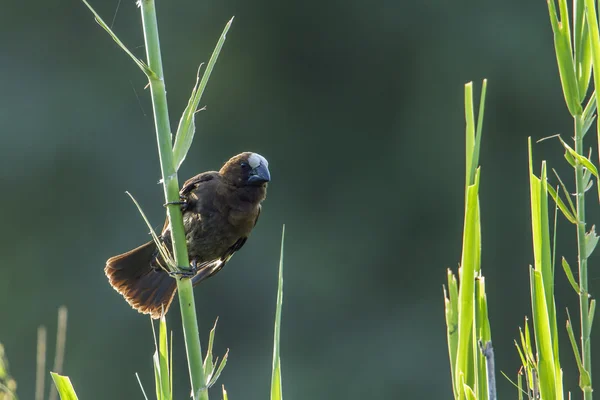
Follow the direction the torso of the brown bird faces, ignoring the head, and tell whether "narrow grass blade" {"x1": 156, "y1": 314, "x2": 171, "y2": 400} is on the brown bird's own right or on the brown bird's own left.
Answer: on the brown bird's own right

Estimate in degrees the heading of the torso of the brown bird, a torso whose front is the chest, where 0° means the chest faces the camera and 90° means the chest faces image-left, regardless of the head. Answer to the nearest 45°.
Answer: approximately 315°
